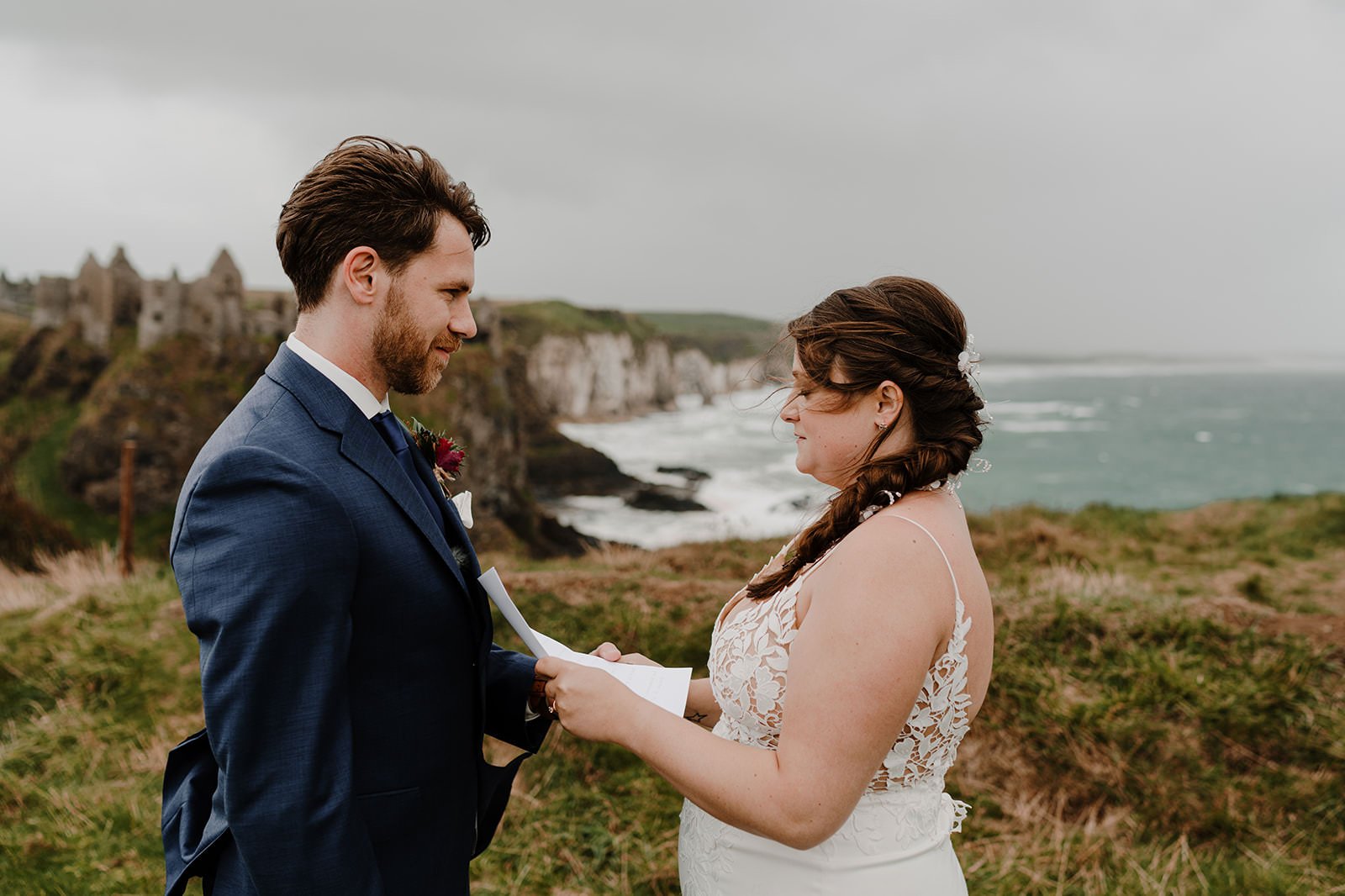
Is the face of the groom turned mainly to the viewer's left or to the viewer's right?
to the viewer's right

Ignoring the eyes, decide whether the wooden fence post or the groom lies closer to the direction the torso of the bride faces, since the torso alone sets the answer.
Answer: the groom

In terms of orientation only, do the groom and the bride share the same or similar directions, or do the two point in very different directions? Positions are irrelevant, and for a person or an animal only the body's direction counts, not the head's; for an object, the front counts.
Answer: very different directions

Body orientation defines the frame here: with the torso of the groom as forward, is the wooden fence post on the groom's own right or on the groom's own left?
on the groom's own left

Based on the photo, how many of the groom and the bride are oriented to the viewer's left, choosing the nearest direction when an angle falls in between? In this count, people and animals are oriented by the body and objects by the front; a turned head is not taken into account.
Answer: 1

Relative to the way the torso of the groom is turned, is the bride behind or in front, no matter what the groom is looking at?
in front

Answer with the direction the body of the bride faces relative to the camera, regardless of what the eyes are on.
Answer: to the viewer's left

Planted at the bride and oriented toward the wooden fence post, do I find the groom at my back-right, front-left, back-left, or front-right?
front-left

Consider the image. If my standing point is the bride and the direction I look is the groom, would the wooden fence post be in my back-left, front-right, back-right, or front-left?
front-right

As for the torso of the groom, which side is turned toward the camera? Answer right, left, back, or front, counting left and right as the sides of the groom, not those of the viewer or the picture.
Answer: right

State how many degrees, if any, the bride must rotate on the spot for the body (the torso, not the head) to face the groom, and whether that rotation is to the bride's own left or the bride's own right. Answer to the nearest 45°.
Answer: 0° — they already face them

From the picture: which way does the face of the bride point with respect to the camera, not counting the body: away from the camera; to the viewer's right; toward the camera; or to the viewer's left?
to the viewer's left

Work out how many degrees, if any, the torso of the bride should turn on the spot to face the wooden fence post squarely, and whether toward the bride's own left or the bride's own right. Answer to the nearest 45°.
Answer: approximately 45° to the bride's own right
